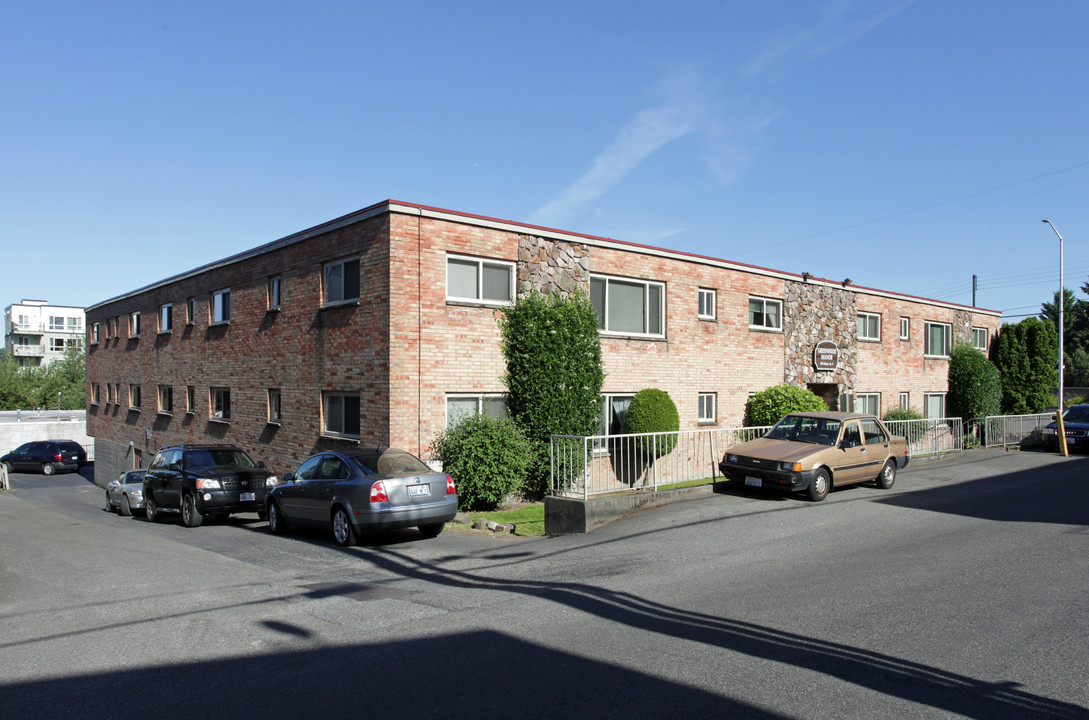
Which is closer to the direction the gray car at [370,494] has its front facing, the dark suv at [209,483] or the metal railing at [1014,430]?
the dark suv

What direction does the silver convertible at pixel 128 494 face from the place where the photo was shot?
facing the viewer and to the right of the viewer

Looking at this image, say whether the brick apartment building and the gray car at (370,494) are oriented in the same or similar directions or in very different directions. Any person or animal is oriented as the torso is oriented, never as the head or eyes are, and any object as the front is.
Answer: very different directions

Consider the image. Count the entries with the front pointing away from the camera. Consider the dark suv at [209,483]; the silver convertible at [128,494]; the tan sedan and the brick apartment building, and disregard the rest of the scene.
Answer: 0

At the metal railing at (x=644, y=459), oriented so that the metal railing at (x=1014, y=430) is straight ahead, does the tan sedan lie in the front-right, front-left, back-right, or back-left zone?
front-right

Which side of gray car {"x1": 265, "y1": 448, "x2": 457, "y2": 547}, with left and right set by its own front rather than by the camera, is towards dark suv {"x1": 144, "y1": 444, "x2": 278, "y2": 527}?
front

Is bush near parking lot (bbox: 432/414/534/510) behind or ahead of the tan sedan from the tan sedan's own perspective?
ahead

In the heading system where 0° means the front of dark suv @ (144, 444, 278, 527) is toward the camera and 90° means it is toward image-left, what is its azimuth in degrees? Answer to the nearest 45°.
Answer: approximately 315°

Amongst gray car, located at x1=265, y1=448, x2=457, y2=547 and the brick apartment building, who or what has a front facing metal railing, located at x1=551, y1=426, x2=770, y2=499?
the brick apartment building

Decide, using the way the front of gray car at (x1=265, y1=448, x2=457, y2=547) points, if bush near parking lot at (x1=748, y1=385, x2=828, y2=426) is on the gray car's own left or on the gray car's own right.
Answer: on the gray car's own right

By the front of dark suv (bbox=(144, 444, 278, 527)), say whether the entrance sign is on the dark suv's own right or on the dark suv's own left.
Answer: on the dark suv's own left

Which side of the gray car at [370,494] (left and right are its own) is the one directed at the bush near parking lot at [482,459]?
right

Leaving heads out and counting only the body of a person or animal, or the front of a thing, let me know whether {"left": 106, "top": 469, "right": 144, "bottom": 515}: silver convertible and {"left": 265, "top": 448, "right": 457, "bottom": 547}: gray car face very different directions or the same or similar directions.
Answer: very different directions

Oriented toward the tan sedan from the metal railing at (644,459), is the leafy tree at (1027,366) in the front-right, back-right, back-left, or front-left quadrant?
front-left

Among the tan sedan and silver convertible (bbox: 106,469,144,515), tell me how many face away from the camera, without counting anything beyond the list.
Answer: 0

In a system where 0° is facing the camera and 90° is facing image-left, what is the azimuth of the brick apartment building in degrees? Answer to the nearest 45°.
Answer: approximately 315°
